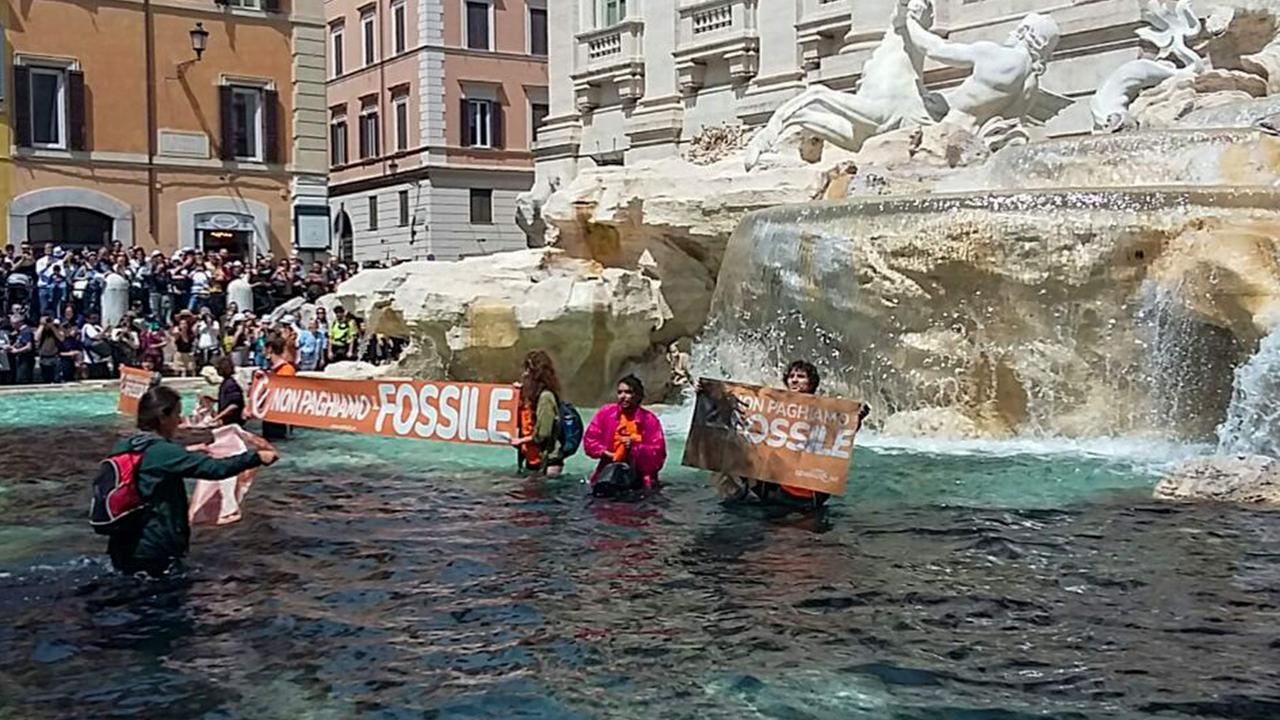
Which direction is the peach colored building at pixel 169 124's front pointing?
toward the camera

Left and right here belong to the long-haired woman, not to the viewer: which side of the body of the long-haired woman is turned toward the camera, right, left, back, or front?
left

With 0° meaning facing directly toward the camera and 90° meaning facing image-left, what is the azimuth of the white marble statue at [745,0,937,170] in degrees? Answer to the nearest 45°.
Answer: approximately 90°

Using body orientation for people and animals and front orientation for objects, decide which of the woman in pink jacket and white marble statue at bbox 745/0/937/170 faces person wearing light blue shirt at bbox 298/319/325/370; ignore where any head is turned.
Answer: the white marble statue

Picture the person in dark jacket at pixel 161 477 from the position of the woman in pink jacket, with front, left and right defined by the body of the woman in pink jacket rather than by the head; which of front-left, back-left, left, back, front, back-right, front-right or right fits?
front-right

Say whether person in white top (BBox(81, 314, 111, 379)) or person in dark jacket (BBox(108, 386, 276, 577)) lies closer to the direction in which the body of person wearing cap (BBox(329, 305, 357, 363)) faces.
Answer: the person in dark jacket

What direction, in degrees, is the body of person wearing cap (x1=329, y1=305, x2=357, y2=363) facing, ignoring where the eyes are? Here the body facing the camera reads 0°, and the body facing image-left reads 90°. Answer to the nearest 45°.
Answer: approximately 0°

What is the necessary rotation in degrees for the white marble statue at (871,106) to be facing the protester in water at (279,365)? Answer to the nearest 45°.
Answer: approximately 45° to its left

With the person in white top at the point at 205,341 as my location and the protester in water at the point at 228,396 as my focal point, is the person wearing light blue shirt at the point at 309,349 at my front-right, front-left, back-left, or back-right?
front-left

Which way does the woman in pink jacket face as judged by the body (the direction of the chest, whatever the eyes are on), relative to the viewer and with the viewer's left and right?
facing the viewer

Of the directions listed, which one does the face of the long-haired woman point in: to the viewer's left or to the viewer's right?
to the viewer's left

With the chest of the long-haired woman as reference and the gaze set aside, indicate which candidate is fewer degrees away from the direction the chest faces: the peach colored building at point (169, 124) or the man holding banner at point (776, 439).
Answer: the peach colored building

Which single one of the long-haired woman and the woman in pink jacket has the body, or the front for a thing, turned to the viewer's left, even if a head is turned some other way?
the long-haired woman

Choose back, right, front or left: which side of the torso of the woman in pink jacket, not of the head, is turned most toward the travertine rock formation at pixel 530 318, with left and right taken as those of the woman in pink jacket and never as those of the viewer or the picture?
back

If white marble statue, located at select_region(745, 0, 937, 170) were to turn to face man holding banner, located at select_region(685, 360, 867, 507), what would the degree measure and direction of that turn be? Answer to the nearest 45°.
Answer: approximately 90° to its left

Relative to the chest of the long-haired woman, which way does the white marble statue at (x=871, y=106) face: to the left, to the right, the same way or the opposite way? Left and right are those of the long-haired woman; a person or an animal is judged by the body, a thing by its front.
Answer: the same way
